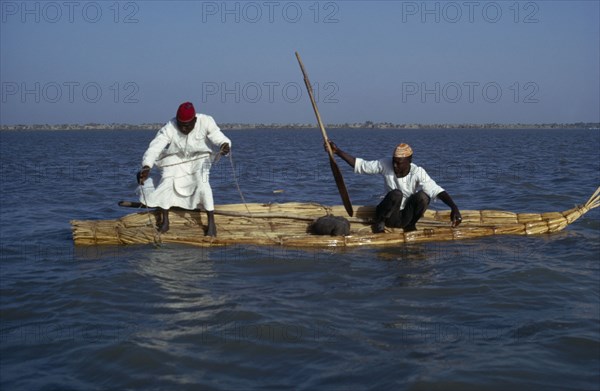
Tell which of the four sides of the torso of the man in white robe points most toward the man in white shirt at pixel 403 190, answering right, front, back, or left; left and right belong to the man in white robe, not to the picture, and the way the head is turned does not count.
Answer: left

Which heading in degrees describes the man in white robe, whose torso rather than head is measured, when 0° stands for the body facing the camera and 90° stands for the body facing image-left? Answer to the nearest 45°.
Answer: approximately 0°

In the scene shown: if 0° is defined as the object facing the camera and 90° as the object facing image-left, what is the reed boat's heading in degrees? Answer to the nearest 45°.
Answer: approximately 270°
